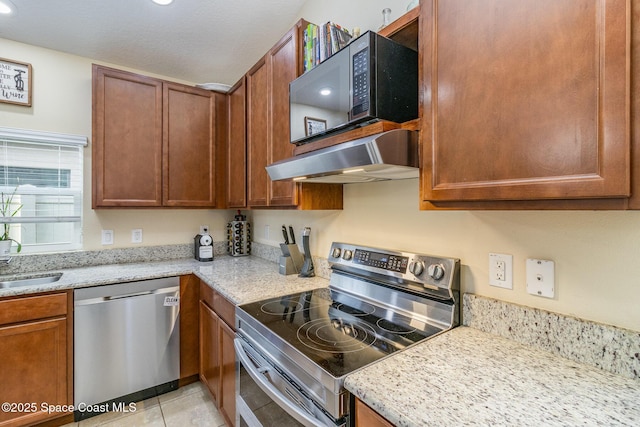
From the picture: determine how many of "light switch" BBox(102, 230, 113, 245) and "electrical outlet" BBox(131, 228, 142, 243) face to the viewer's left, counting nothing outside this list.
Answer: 0

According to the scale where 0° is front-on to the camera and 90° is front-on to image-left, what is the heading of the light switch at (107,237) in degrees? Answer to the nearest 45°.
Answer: approximately 0°

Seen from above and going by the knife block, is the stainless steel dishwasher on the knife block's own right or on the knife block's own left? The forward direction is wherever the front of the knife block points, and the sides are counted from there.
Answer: on the knife block's own right

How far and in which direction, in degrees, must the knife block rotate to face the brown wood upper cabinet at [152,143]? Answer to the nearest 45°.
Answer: approximately 45° to its right

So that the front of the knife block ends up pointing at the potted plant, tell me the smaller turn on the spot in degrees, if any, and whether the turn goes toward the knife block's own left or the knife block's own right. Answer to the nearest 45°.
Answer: approximately 45° to the knife block's own right

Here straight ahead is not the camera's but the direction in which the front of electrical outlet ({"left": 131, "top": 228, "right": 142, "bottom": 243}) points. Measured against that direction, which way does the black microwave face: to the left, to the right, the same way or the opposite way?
to the right

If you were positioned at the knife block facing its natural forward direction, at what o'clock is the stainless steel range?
The stainless steel range is roughly at 10 o'clock from the knife block.

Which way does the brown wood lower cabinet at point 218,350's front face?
to the viewer's left

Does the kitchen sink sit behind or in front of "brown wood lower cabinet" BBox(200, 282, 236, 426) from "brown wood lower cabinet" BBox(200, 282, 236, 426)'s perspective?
in front

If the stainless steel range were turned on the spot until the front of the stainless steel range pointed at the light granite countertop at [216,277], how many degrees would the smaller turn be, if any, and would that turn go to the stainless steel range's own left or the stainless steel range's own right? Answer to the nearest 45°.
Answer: approximately 90° to the stainless steel range's own right
